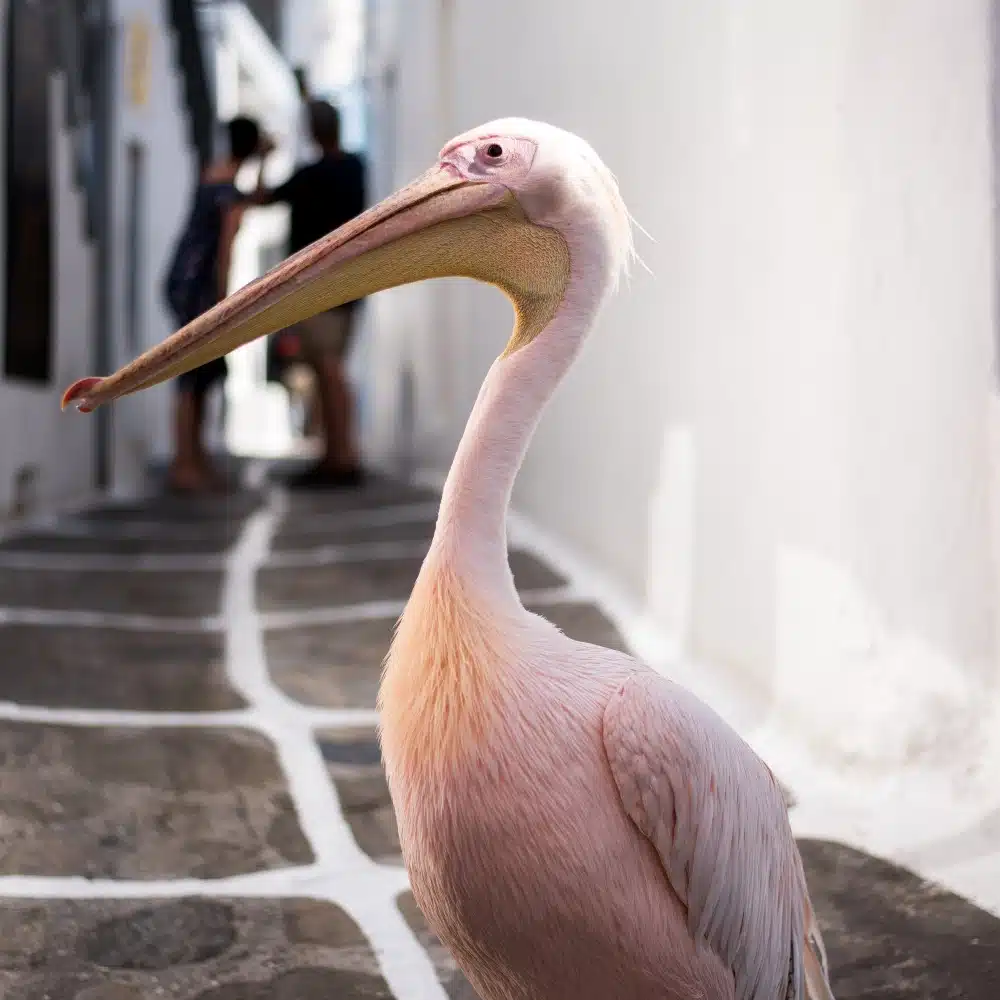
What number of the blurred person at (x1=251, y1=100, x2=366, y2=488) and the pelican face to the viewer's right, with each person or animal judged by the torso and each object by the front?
0

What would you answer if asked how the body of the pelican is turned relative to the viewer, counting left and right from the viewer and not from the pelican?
facing the viewer and to the left of the viewer

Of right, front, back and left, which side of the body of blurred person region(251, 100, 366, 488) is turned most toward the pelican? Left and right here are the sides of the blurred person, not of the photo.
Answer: left

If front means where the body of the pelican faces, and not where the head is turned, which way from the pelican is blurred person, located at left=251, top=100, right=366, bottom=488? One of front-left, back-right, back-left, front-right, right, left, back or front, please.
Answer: back-right

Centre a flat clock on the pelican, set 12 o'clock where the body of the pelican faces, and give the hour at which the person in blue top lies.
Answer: The person in blue top is roughly at 4 o'clock from the pelican.

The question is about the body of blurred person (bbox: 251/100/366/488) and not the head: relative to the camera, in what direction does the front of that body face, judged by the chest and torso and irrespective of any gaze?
to the viewer's left
